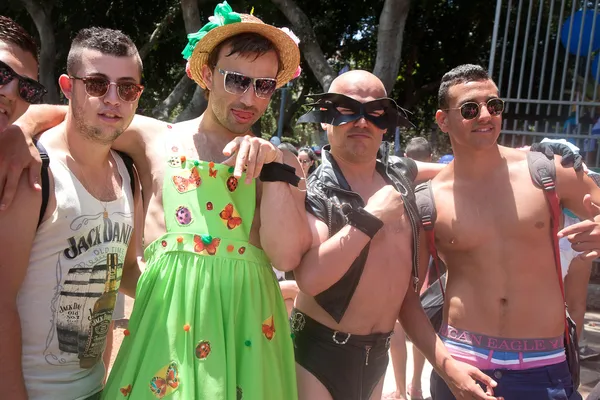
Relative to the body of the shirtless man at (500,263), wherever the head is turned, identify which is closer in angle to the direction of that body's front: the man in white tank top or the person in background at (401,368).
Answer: the man in white tank top

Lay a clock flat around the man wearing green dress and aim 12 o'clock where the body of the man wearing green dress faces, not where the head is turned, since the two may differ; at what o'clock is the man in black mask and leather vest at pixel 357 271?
The man in black mask and leather vest is roughly at 8 o'clock from the man wearing green dress.

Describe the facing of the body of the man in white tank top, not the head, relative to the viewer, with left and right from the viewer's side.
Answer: facing the viewer and to the right of the viewer

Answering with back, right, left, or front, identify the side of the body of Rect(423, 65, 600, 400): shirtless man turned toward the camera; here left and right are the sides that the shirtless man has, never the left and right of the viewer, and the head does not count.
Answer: front

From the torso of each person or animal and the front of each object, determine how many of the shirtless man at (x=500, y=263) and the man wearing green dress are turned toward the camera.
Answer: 2

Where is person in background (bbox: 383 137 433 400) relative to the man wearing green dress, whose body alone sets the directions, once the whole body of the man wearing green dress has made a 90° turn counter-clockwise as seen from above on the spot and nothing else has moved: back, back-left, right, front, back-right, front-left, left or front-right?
front-left

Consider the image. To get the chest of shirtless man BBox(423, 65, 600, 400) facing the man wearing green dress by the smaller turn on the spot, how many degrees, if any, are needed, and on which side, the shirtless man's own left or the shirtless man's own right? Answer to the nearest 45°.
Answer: approximately 45° to the shirtless man's own right
